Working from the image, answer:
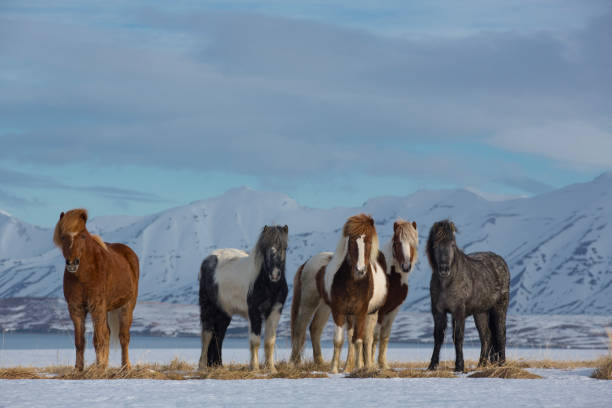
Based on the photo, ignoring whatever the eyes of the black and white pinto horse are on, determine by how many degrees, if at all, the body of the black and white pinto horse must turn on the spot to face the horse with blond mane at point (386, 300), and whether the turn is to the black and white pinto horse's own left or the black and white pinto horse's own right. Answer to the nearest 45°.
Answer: approximately 45° to the black and white pinto horse's own left

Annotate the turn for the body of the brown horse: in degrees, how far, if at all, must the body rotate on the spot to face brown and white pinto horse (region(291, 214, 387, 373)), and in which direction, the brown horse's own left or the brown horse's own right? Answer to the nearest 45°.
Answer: approximately 135° to the brown horse's own left

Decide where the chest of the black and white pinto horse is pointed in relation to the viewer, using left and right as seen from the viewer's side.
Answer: facing the viewer and to the right of the viewer

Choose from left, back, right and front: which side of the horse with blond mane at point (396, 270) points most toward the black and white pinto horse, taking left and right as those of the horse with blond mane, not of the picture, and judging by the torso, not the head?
right

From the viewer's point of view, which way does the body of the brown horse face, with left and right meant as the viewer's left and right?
facing the viewer and to the left of the viewer

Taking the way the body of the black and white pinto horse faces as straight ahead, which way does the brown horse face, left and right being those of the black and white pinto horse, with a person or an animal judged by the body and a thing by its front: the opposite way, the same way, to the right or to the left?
to the right

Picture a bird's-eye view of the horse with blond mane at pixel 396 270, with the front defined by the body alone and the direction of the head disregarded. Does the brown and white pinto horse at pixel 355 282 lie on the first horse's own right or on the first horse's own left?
on the first horse's own right
